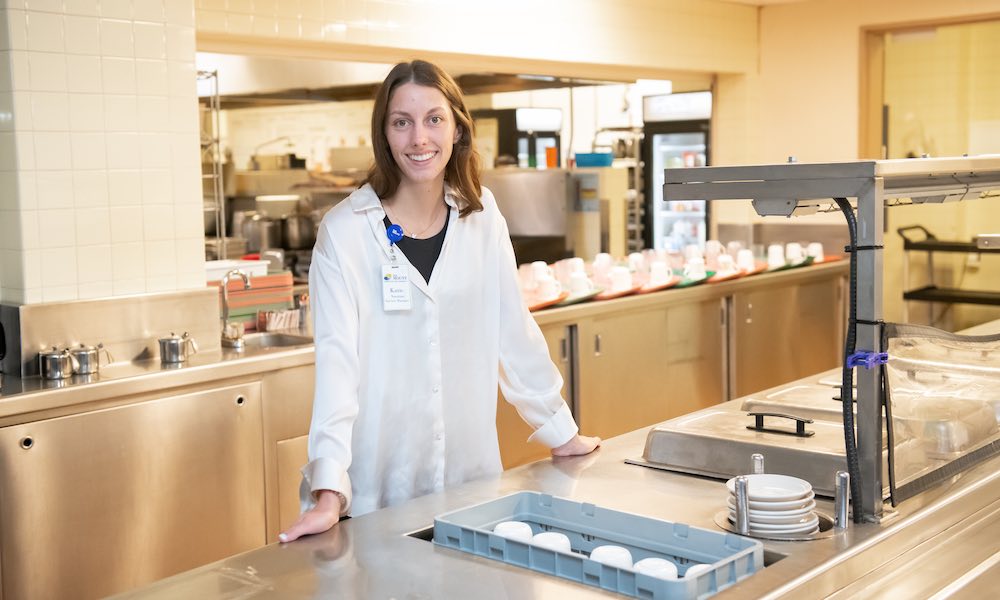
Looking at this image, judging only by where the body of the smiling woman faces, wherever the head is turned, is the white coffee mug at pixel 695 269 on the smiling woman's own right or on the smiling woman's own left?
on the smiling woman's own left

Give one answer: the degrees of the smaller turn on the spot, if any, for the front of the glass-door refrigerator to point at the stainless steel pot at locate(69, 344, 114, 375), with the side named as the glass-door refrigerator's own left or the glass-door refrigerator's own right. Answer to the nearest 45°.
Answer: approximately 45° to the glass-door refrigerator's own right

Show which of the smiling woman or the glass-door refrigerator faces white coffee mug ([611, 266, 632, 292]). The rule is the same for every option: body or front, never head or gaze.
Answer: the glass-door refrigerator

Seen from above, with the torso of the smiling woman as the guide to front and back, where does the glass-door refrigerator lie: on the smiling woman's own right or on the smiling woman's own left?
on the smiling woman's own left

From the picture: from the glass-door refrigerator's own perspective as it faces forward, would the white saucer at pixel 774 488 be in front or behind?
in front

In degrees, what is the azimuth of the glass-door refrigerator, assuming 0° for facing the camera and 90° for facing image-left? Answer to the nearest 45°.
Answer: approximately 0°

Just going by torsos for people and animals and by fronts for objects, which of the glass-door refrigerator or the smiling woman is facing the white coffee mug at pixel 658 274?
the glass-door refrigerator

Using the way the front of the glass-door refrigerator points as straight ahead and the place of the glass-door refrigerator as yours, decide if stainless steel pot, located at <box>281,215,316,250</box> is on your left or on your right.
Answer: on your right

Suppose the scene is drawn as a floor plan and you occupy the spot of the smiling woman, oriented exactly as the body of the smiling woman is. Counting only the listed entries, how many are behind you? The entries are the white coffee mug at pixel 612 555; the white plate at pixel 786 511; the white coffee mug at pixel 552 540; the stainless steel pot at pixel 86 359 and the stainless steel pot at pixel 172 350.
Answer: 2

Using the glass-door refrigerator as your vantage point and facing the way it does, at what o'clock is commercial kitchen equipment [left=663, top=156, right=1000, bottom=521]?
The commercial kitchen equipment is roughly at 12 o'clock from the glass-door refrigerator.

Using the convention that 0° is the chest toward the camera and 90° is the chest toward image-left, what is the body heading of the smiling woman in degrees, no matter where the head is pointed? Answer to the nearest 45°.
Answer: approximately 315°

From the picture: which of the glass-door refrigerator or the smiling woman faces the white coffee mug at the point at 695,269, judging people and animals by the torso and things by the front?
the glass-door refrigerator

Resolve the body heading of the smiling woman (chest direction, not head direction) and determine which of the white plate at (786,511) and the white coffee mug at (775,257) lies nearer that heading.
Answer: the white plate

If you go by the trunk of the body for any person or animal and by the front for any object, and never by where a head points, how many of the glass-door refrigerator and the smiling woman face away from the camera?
0
